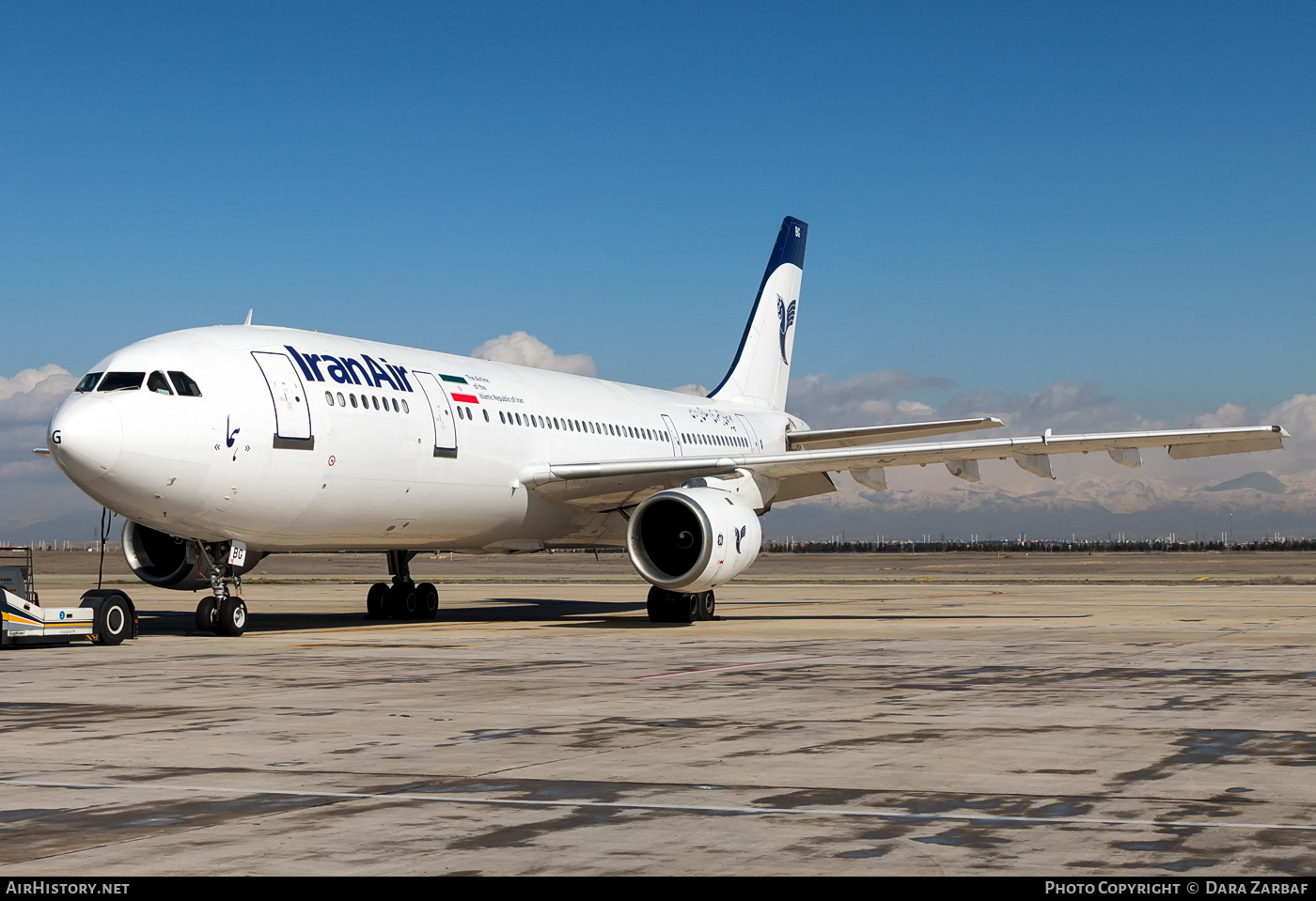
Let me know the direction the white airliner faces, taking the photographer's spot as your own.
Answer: facing the viewer and to the left of the viewer
